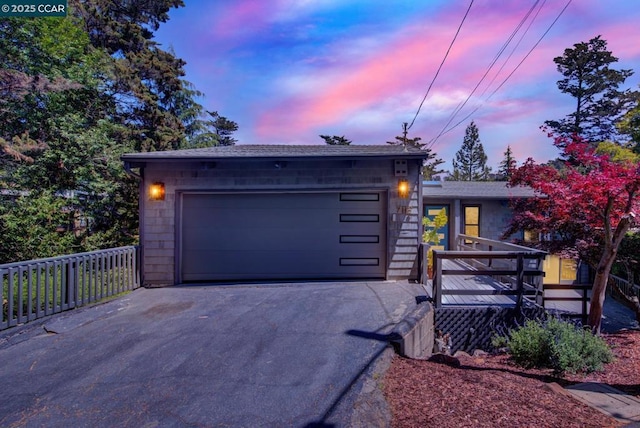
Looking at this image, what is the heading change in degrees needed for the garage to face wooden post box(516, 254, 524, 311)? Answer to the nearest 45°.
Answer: approximately 45° to its left

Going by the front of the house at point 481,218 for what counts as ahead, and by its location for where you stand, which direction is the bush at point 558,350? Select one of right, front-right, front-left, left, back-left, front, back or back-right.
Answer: front

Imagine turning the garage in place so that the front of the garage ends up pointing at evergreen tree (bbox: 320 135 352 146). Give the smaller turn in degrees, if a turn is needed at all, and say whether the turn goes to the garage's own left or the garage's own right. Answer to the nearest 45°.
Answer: approximately 180°

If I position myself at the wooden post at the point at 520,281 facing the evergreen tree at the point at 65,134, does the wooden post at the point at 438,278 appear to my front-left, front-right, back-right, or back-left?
front-left

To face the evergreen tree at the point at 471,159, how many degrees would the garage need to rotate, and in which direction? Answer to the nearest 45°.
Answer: approximately 135° to its left

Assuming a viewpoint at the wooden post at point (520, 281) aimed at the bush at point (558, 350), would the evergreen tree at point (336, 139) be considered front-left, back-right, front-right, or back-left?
back-right

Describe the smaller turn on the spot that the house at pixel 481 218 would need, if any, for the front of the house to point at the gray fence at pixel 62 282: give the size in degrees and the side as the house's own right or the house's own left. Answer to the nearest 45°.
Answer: approximately 45° to the house's own right

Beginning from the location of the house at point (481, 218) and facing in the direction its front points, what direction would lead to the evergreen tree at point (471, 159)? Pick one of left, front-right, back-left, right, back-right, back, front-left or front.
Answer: back

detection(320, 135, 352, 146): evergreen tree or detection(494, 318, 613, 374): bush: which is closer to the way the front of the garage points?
the bush

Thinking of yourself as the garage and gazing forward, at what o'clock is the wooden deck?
The wooden deck is roughly at 10 o'clock from the garage.

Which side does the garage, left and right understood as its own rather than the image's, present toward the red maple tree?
left

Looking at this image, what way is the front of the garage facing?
toward the camera

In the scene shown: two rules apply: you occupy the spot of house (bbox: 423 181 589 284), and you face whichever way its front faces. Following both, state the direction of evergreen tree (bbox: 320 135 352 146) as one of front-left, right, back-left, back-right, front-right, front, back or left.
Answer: back-right

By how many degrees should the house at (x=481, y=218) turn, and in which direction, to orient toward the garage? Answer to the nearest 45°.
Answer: approximately 45° to its right

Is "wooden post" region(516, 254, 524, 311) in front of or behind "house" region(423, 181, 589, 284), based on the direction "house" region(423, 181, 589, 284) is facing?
in front

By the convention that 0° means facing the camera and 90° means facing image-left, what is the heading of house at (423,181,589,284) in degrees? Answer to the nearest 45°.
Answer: approximately 0°

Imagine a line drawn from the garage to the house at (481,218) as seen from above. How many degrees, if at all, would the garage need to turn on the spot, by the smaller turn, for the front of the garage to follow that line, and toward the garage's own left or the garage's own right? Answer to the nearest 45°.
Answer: approximately 135° to the garage's own left

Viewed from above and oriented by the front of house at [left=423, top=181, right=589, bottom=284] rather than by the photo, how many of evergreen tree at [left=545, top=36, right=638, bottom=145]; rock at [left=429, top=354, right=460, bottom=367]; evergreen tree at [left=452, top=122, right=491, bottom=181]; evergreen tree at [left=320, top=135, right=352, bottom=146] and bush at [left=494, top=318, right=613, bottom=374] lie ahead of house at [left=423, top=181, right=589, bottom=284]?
2

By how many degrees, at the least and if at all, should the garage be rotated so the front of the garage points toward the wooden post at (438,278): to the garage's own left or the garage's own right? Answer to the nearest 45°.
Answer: approximately 45° to the garage's own left
